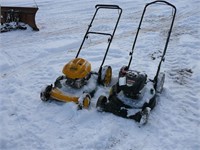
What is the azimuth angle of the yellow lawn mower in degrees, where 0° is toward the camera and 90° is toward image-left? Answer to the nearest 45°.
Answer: approximately 45°
